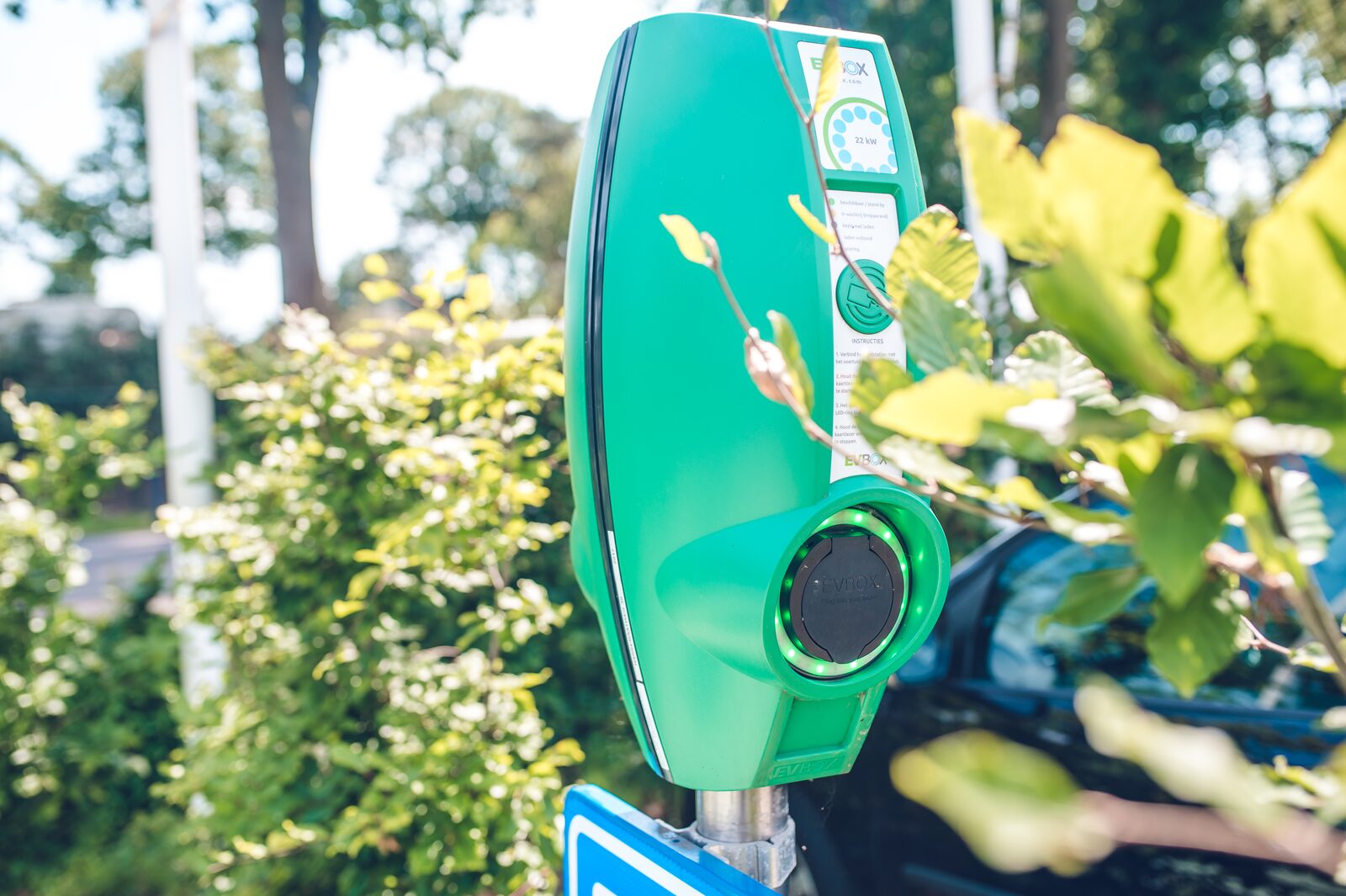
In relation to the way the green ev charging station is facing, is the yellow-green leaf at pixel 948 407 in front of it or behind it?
in front

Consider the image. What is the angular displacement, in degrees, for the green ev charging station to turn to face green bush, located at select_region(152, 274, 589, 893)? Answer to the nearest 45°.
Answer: approximately 180°

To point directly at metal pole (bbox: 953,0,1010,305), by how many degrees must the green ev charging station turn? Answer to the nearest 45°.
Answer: approximately 135° to its left

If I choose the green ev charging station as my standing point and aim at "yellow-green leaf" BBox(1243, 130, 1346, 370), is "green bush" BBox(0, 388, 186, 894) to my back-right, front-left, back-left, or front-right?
back-right

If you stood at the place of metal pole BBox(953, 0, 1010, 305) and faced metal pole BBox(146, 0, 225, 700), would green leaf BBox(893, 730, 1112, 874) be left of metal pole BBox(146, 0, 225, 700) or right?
left

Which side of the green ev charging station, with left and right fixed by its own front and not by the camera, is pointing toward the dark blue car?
left

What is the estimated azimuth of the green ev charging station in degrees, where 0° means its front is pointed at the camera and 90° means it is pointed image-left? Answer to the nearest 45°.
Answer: approximately 315°

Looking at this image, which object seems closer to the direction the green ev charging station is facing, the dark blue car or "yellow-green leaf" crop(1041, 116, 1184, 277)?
the yellow-green leaf

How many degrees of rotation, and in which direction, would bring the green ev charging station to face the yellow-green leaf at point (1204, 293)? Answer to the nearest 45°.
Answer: approximately 45° to its right

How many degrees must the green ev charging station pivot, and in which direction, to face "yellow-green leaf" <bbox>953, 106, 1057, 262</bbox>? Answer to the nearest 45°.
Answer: approximately 45° to its right

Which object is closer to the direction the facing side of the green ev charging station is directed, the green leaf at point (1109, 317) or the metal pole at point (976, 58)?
the green leaf

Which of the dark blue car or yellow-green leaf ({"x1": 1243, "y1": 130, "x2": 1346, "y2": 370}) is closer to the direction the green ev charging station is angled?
the yellow-green leaf

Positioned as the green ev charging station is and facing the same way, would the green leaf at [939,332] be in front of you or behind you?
in front

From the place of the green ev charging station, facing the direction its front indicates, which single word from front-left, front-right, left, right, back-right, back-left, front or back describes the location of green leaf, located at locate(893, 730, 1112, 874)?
front-right

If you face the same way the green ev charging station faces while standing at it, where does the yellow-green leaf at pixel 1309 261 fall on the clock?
The yellow-green leaf is roughly at 1 o'clock from the green ev charging station.
